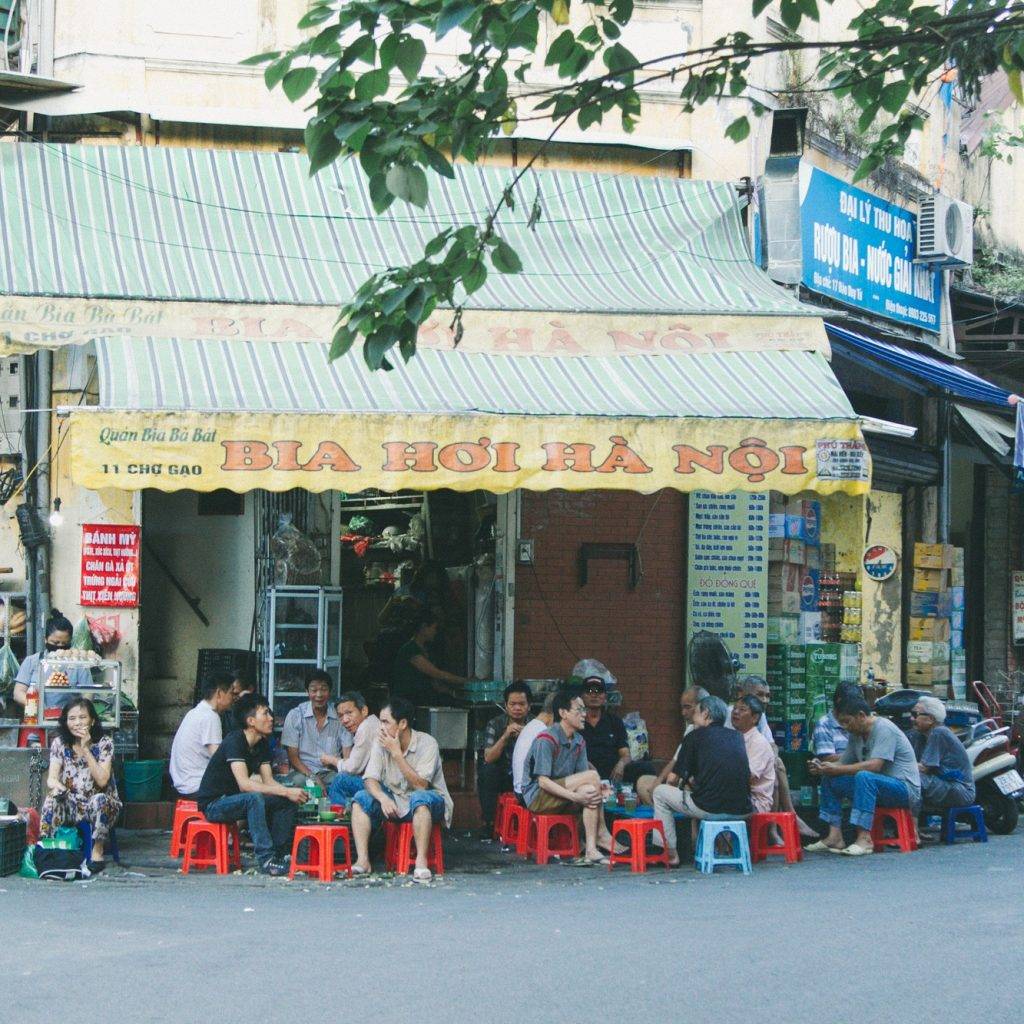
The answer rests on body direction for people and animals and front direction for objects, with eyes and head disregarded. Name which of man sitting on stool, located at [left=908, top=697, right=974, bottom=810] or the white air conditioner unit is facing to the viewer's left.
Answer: the man sitting on stool

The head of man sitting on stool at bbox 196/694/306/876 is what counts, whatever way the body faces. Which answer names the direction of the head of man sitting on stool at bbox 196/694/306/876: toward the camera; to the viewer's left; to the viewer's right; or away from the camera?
to the viewer's right

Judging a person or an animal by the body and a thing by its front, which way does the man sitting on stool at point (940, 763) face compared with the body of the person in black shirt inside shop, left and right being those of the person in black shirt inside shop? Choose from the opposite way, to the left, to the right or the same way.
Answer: the opposite way

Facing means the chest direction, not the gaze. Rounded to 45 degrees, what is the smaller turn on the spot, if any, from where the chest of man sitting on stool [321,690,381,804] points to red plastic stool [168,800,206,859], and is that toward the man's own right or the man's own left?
0° — they already face it

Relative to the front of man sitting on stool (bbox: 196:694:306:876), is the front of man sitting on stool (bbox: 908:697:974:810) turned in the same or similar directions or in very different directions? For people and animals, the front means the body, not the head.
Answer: very different directions
